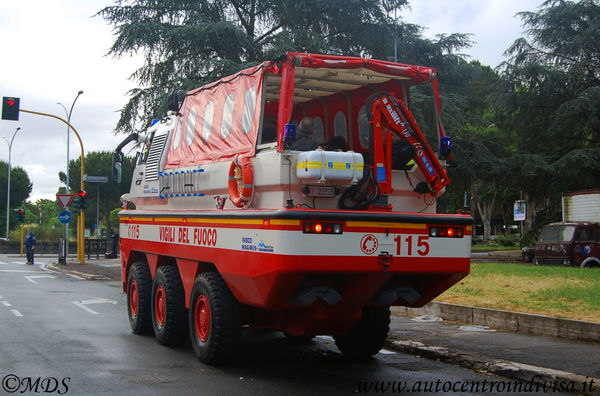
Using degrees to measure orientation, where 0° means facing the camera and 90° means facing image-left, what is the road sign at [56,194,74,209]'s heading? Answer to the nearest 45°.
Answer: approximately 0°

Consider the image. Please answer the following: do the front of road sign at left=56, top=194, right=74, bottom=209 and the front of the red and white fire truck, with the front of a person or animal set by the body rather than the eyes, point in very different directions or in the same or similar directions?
very different directions

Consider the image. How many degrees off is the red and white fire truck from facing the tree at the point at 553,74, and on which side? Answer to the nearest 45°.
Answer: approximately 90° to its right

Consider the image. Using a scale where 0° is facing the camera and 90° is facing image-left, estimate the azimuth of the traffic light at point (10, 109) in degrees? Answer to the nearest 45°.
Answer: approximately 0°

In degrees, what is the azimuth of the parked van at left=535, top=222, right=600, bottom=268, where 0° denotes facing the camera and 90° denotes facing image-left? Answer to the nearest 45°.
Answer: approximately 45°

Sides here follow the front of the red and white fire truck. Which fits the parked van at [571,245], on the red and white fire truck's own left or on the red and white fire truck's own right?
on the red and white fire truck's own right

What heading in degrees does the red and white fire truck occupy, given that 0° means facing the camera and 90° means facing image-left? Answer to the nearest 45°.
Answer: approximately 135°

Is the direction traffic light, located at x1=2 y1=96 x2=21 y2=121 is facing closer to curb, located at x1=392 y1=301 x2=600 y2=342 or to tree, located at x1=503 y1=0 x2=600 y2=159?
the curb

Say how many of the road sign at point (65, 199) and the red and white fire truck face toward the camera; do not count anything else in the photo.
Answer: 1

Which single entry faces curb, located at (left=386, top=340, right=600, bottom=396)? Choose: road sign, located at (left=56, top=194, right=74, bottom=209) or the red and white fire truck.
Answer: the road sign

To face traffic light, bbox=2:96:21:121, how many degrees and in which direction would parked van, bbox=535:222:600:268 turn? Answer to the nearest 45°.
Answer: approximately 45° to its right

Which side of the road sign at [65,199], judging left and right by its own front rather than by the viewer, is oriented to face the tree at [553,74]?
left

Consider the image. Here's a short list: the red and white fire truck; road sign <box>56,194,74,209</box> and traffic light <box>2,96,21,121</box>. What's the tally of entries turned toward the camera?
2
